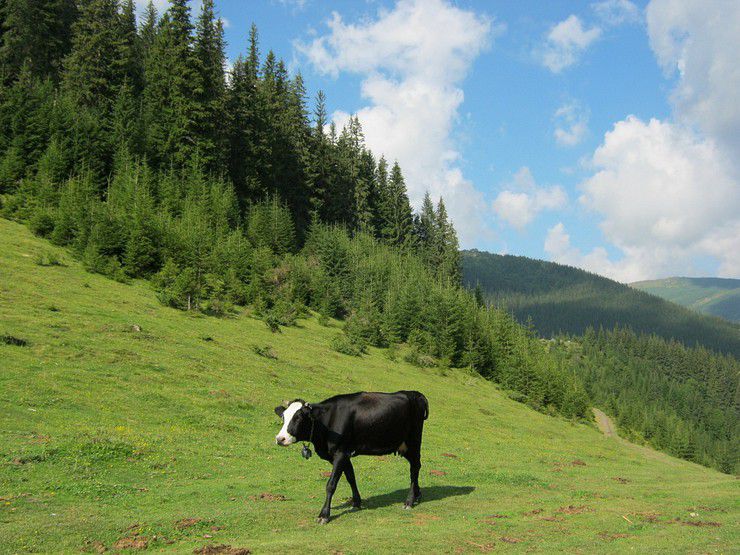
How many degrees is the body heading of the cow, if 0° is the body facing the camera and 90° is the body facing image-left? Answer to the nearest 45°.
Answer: approximately 45°
